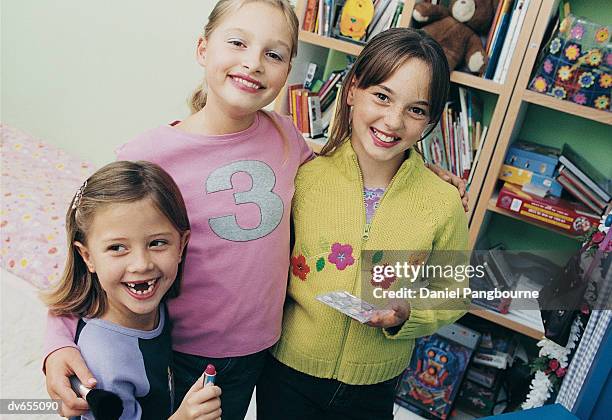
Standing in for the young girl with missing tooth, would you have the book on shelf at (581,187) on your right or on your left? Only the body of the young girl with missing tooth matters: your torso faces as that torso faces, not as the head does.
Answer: on your left

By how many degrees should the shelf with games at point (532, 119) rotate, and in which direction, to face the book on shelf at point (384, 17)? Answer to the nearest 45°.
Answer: approximately 90° to its right

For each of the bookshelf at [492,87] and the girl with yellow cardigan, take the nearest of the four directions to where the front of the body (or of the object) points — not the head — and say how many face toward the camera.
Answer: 2

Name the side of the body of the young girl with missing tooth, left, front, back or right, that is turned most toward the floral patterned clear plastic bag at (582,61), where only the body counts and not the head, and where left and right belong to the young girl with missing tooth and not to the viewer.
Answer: left

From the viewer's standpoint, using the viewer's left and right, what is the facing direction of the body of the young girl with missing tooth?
facing the viewer and to the right of the viewer

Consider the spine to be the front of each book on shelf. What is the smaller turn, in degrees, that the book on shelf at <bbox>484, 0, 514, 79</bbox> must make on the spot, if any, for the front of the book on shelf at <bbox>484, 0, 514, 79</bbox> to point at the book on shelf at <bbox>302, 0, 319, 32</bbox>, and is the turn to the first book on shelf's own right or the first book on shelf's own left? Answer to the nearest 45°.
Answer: approximately 90° to the first book on shelf's own right

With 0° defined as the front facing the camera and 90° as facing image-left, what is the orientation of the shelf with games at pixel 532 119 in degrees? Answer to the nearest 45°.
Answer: approximately 0°
